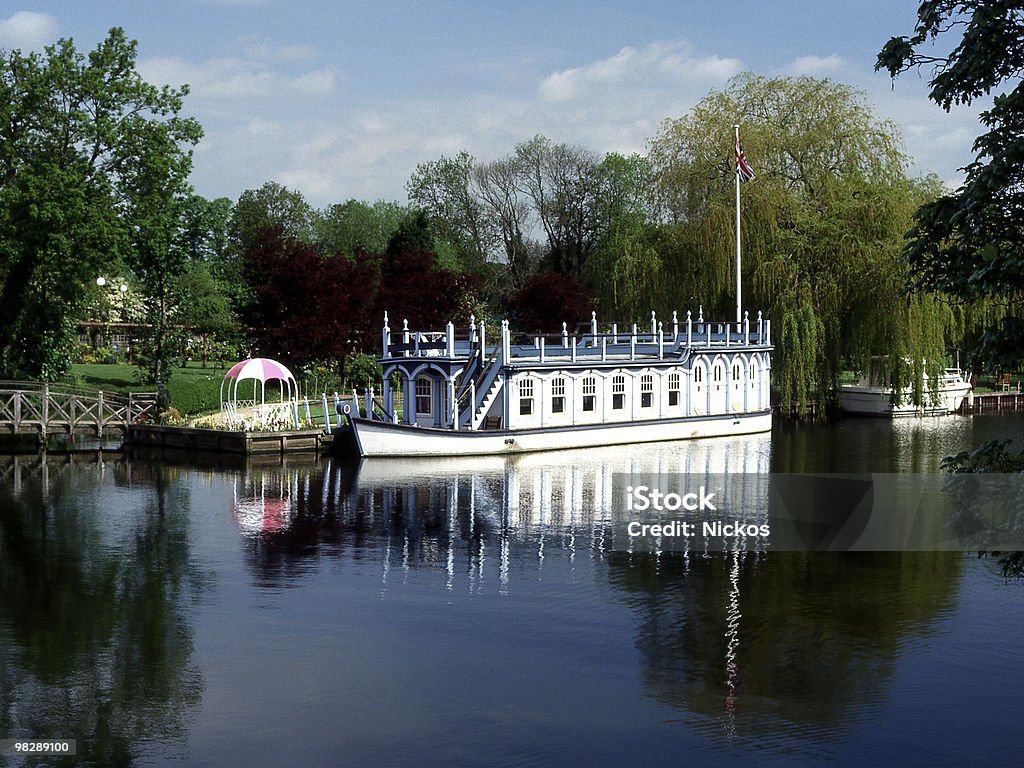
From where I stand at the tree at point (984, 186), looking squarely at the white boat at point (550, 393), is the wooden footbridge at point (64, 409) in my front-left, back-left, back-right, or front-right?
front-left

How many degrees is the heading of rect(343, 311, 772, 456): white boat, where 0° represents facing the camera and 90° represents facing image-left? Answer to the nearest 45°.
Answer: approximately 45°

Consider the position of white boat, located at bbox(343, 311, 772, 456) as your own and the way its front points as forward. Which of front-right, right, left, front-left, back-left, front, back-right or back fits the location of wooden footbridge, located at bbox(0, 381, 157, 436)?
front-right

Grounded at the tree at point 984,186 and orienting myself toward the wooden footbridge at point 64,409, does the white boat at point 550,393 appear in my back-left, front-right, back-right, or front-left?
front-right

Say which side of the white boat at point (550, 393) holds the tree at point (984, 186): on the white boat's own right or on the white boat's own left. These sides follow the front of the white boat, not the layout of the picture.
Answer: on the white boat's own left
